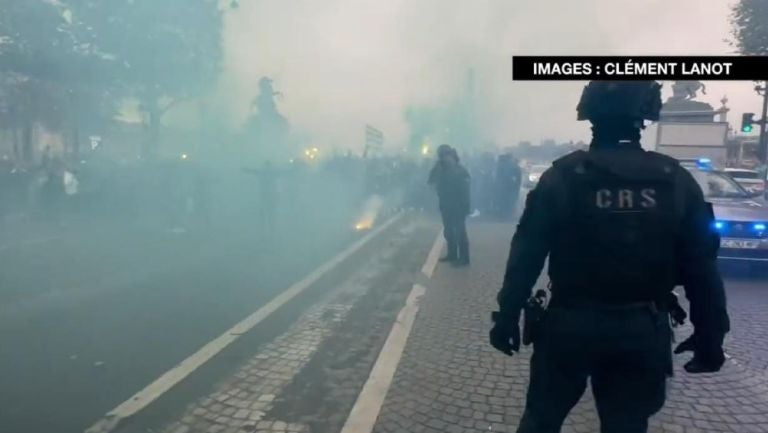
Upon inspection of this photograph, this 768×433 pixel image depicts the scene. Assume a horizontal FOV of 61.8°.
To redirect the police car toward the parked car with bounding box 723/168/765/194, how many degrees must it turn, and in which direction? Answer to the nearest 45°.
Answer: approximately 135° to its left

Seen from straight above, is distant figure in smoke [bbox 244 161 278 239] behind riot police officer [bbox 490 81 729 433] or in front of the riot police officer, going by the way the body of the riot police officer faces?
in front

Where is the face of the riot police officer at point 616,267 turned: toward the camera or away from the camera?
away from the camera

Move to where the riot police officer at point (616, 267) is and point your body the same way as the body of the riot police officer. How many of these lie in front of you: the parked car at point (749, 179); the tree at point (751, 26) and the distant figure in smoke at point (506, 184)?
3

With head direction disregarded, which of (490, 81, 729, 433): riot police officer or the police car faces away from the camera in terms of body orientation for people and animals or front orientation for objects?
the riot police officer

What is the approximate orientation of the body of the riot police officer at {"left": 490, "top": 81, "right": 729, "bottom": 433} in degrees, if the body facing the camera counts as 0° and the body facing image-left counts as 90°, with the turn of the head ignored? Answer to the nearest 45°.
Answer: approximately 180°

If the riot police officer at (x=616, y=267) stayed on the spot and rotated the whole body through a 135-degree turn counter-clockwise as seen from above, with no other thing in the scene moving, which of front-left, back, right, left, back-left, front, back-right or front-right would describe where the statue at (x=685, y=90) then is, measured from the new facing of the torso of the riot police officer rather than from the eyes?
back-right

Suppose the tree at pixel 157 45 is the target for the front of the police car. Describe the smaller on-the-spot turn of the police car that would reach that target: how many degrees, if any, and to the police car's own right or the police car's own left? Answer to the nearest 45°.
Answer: approximately 135° to the police car's own right

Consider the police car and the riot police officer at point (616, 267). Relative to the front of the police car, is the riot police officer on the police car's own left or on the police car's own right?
on the police car's own right

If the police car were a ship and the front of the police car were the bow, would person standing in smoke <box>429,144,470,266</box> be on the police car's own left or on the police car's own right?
on the police car's own right

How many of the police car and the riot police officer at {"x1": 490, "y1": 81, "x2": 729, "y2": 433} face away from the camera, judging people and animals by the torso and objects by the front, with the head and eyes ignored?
1
